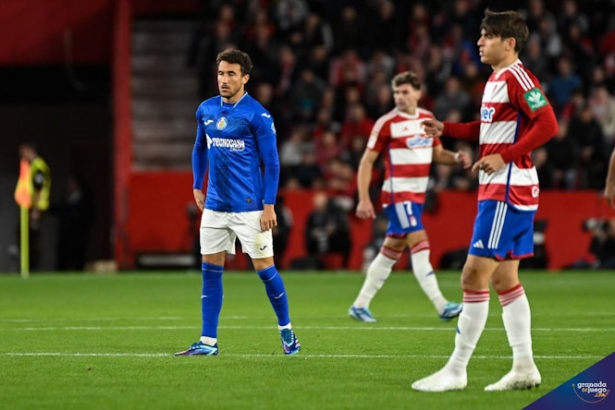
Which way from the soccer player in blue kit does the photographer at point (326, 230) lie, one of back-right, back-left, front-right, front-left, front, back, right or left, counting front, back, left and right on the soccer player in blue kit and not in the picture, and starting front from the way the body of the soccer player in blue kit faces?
back-right

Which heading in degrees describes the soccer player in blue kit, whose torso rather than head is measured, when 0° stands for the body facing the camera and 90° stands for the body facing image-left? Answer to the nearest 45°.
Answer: approximately 45°
